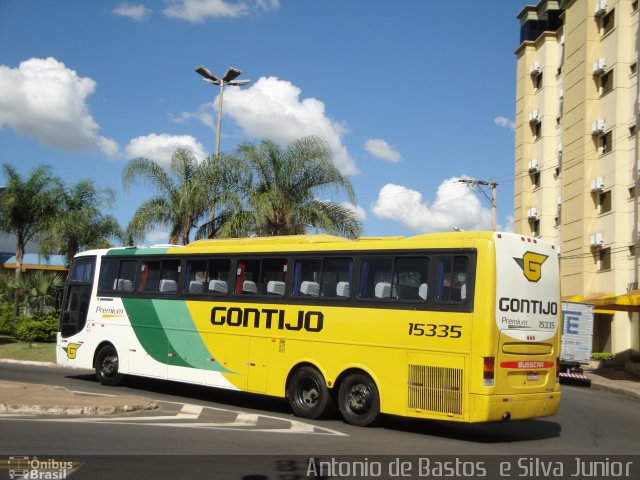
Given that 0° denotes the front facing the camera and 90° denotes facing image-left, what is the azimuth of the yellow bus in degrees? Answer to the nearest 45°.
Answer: approximately 135°

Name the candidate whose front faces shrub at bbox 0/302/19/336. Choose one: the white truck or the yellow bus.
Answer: the yellow bus

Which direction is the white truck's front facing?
away from the camera

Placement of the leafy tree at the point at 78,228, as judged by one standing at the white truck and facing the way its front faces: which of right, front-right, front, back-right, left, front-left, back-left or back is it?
left

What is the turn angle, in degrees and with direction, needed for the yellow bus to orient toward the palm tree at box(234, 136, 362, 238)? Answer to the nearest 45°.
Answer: approximately 45° to its right

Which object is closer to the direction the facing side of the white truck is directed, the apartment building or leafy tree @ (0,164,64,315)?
the apartment building

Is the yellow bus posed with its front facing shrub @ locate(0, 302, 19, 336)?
yes

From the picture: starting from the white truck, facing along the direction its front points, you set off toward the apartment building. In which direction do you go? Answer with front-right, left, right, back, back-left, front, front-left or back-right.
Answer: front

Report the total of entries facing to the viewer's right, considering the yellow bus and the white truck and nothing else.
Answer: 0

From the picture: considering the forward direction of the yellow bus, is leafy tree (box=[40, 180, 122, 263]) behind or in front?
in front

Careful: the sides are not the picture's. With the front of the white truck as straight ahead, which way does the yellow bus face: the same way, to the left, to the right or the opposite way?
to the left
